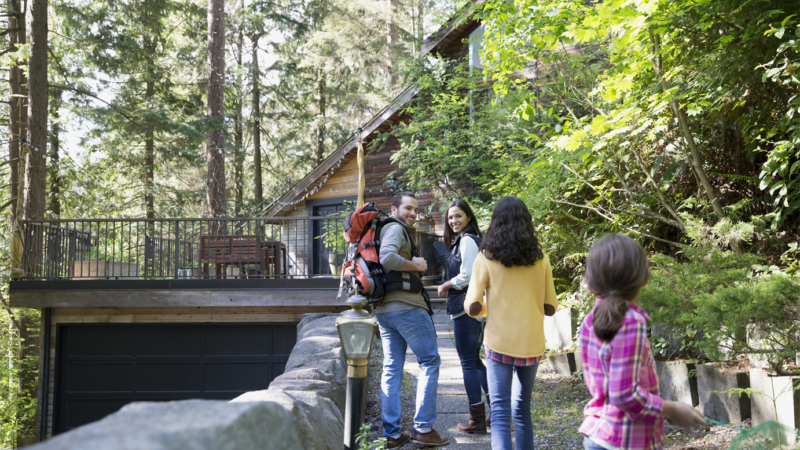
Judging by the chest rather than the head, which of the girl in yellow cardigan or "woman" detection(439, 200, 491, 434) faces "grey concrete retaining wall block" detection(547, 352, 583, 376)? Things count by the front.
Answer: the girl in yellow cardigan

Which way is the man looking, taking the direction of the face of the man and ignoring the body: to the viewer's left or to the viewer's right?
to the viewer's right

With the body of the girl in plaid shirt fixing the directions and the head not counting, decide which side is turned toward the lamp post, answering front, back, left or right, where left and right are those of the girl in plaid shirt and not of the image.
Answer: left

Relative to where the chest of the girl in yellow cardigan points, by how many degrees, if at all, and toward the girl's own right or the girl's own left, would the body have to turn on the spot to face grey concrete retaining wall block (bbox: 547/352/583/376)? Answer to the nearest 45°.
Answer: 0° — they already face it

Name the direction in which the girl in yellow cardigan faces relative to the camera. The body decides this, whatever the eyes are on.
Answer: away from the camera

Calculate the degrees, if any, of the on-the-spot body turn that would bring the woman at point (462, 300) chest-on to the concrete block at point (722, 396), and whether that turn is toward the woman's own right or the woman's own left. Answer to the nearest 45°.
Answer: approximately 180°

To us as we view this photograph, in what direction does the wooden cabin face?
facing the viewer

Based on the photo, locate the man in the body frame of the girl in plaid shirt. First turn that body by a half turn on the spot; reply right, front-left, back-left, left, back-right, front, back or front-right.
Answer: right

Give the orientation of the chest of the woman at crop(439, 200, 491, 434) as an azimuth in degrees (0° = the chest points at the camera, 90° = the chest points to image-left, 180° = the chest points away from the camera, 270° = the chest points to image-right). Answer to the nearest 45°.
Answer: approximately 90°

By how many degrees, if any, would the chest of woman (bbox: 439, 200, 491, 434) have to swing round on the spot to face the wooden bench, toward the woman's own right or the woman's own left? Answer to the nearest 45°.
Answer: approximately 45° to the woman's own right
